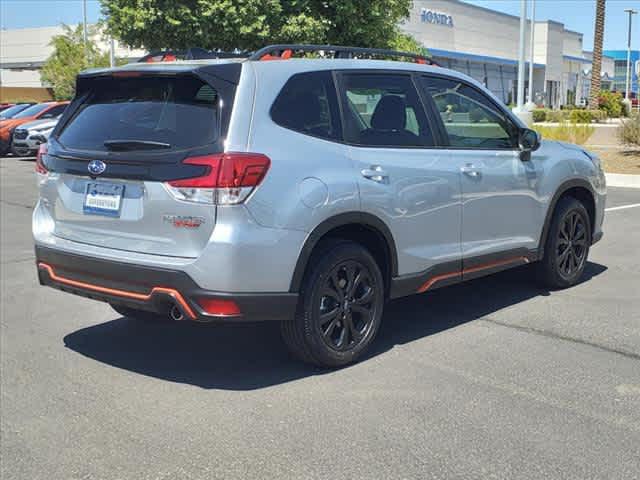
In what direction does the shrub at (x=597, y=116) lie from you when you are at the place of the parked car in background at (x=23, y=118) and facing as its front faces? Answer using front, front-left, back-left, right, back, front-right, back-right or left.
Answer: back-left

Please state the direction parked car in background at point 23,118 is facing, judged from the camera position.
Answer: facing the viewer and to the left of the viewer

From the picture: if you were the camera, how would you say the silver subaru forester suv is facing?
facing away from the viewer and to the right of the viewer

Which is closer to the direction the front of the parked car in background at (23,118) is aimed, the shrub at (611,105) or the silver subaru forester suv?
the silver subaru forester suv

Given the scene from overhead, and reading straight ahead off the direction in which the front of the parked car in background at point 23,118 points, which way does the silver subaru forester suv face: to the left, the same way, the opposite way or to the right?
the opposite way

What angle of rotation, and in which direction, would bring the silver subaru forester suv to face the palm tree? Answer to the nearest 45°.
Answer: approximately 45° to its left

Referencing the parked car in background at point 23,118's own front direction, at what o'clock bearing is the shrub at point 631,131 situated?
The shrub is roughly at 9 o'clock from the parked car in background.

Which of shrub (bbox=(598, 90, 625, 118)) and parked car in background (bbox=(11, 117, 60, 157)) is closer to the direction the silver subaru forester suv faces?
the shrub

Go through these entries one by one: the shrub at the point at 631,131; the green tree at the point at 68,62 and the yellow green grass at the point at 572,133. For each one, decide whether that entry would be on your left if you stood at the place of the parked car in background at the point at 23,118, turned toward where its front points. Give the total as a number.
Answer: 2

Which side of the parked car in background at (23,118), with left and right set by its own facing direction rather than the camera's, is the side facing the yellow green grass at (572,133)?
left

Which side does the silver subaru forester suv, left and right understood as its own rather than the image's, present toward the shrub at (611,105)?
front

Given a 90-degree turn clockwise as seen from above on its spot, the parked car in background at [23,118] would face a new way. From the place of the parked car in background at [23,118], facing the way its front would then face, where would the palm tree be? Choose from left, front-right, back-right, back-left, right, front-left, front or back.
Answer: back-right

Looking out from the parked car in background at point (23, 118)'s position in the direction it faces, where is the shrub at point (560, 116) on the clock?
The shrub is roughly at 8 o'clock from the parked car in background.
